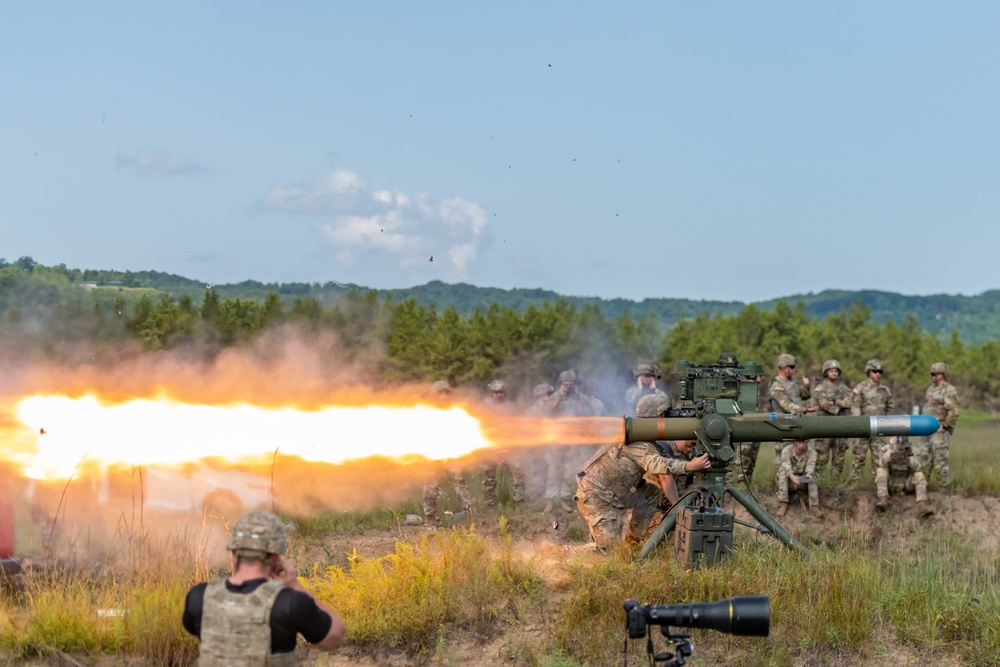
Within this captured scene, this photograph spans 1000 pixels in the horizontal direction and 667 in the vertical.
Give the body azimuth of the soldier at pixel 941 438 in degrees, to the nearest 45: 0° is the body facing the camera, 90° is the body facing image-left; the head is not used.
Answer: approximately 45°

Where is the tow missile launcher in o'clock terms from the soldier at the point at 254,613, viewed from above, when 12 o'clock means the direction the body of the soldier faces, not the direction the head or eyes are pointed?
The tow missile launcher is roughly at 12 o'clock from the soldier.

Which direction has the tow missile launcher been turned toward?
to the viewer's right

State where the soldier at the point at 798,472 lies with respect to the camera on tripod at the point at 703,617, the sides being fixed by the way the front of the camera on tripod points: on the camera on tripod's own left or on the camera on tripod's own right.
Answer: on the camera on tripod's own left

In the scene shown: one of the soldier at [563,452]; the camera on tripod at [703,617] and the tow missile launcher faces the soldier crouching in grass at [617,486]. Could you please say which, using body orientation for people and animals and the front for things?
the soldier

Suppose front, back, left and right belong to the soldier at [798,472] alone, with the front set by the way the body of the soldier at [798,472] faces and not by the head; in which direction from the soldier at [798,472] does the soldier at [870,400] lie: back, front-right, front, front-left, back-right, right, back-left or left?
back-left

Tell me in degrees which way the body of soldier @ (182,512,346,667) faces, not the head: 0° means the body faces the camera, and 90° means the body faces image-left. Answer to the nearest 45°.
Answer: approximately 225°

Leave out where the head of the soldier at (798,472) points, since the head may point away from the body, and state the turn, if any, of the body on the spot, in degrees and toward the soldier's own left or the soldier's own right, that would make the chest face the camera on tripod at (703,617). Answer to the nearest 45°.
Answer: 0° — they already face it

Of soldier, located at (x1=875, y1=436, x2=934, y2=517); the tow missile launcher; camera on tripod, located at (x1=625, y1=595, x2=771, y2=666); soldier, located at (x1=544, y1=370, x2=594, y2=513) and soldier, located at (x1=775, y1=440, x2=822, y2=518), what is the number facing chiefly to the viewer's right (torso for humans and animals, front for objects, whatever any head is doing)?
2

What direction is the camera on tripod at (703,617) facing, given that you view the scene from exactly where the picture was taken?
facing to the right of the viewer

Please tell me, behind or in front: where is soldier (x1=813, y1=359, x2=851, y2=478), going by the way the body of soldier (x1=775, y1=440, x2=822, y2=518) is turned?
behind

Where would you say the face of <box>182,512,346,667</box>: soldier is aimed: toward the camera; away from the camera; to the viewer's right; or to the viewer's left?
away from the camera

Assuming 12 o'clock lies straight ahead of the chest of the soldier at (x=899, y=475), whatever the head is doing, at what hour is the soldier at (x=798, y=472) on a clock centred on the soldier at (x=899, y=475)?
the soldier at (x=798, y=472) is roughly at 2 o'clock from the soldier at (x=899, y=475).

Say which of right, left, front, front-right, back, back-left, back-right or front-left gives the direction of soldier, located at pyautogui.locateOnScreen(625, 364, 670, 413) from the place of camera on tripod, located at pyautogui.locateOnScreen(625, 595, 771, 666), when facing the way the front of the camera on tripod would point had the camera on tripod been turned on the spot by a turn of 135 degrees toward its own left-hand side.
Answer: front-right
